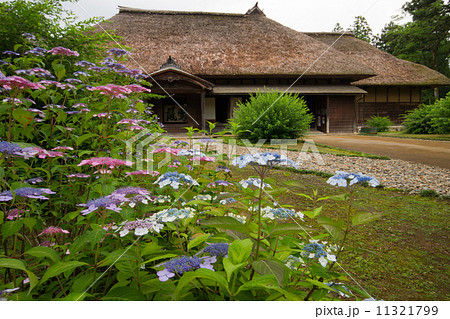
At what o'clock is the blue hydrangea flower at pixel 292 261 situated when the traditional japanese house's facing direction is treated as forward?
The blue hydrangea flower is roughly at 12 o'clock from the traditional japanese house.

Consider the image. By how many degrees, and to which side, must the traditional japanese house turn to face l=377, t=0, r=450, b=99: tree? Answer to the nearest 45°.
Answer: approximately 135° to its left

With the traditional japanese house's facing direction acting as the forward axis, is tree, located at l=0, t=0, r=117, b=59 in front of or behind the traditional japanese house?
in front

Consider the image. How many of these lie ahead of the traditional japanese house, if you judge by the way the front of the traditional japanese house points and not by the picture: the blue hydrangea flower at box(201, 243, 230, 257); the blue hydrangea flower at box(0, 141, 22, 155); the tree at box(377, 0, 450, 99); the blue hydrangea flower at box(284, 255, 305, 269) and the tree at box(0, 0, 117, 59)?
4

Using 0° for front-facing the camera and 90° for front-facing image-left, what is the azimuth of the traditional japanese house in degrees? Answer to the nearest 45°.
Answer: approximately 0°

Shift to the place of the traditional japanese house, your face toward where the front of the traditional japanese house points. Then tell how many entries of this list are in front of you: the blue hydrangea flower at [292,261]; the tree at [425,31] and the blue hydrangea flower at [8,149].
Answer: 2

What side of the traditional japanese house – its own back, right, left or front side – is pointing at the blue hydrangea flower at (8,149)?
front

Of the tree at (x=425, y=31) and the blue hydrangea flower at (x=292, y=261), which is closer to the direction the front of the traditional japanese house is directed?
the blue hydrangea flower
